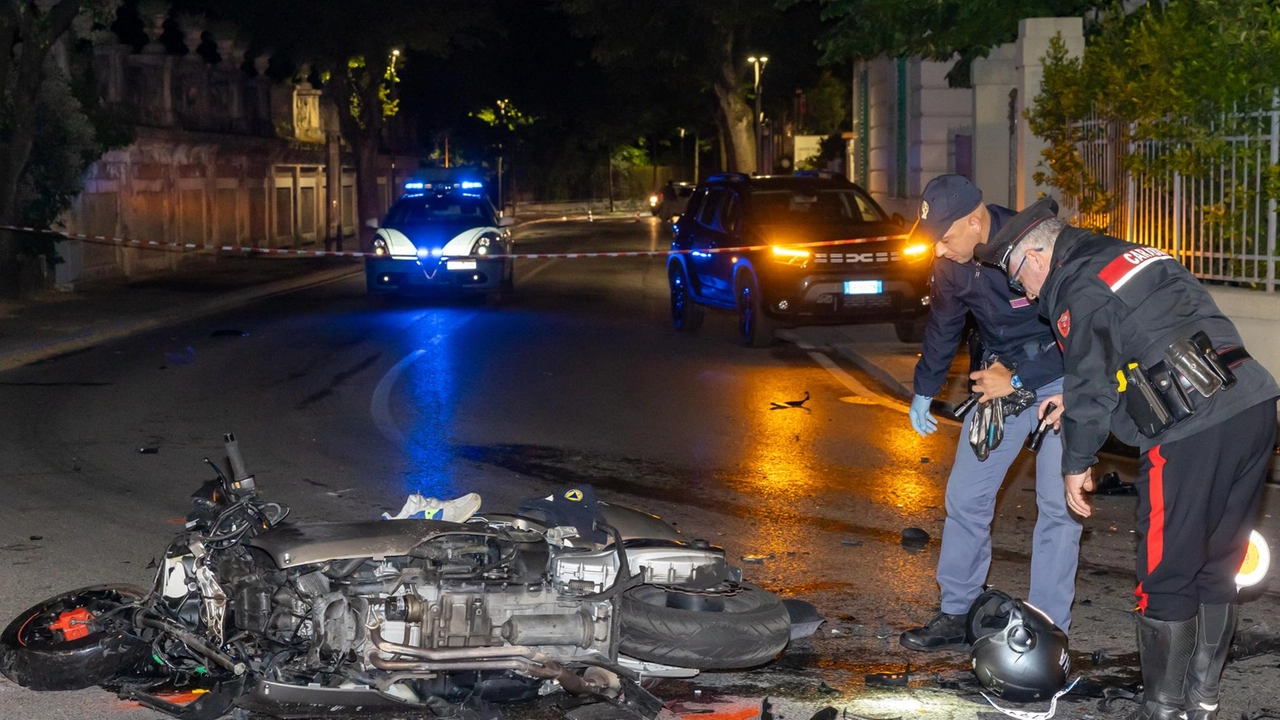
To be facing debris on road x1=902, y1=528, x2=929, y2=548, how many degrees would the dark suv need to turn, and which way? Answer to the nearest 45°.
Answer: approximately 45° to its right

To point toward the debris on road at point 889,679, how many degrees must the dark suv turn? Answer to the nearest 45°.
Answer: approximately 45° to its right

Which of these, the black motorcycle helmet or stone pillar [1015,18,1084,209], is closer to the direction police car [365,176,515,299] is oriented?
the black motorcycle helmet

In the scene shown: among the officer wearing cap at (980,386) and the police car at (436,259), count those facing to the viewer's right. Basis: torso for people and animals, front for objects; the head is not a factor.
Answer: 0

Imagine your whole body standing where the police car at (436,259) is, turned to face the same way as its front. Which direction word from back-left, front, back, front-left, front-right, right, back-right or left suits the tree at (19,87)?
right

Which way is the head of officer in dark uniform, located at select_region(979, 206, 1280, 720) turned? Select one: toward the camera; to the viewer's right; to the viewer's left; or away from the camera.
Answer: to the viewer's left

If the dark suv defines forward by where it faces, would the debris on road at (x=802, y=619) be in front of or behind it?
in front

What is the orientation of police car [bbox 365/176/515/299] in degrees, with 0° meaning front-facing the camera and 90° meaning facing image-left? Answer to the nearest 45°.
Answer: approximately 0°

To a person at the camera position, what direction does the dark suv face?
facing the viewer and to the right of the viewer

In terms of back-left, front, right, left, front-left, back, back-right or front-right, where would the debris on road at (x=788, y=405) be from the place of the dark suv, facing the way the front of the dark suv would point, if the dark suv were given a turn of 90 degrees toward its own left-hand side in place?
back-right

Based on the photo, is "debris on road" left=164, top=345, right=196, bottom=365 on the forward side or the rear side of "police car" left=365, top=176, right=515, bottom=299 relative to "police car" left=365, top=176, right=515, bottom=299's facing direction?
on the forward side
